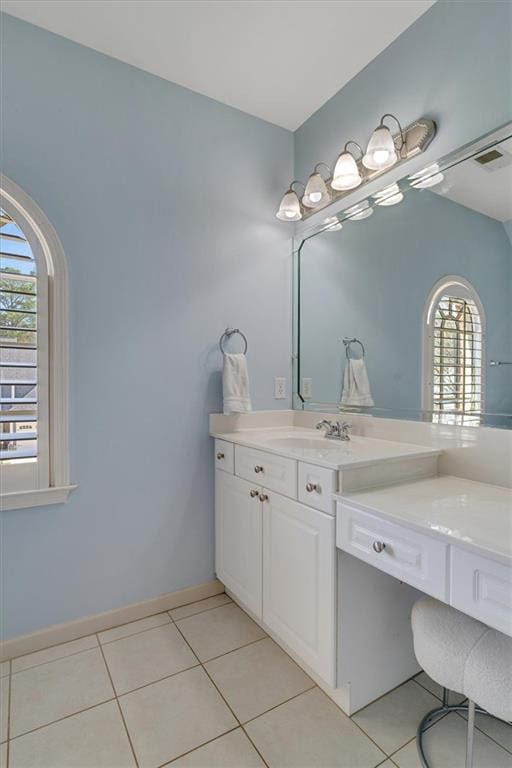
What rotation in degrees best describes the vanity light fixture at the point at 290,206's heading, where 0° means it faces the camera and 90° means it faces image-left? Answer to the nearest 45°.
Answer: approximately 45°

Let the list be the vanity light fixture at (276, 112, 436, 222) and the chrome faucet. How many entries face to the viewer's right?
0

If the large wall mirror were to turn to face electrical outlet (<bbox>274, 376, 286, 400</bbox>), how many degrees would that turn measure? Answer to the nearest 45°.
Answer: approximately 90° to its right

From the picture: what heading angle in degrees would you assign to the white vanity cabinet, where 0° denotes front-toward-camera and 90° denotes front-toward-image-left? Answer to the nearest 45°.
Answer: approximately 45°
